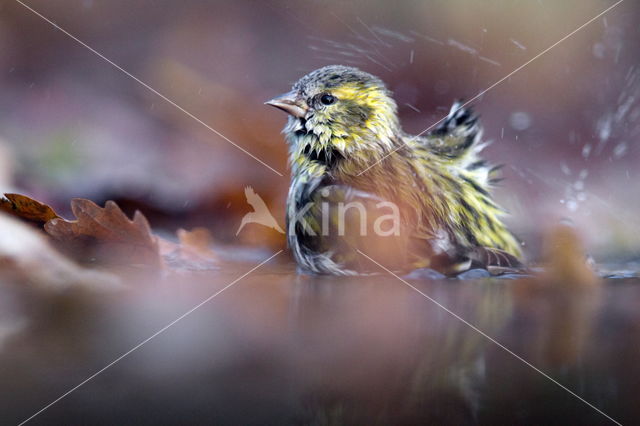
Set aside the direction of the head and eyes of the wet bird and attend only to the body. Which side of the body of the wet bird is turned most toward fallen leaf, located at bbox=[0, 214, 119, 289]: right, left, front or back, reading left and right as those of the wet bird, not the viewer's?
front

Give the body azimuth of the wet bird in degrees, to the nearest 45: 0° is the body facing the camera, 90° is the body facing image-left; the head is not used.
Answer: approximately 90°

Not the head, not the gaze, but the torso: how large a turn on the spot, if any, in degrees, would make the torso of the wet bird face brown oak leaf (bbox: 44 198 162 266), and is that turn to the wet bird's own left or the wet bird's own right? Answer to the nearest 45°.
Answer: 0° — it already faces it
